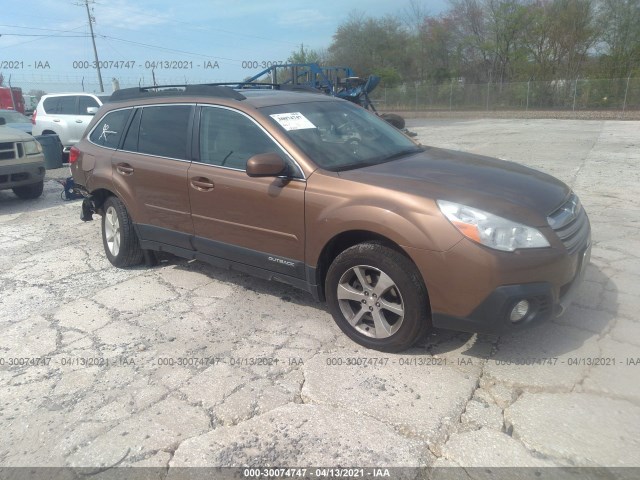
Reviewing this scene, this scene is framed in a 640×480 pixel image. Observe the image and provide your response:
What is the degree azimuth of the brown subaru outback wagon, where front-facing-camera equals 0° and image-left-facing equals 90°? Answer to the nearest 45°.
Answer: approximately 315°

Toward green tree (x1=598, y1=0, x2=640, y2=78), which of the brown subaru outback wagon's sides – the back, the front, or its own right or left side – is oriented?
left

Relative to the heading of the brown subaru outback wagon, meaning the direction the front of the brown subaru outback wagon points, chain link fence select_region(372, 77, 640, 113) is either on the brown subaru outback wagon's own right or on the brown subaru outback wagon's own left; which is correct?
on the brown subaru outback wagon's own left

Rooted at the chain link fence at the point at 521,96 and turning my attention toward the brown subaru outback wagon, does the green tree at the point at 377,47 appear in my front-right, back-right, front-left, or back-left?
back-right

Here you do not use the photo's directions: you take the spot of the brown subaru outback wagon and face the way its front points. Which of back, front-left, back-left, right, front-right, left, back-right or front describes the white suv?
back

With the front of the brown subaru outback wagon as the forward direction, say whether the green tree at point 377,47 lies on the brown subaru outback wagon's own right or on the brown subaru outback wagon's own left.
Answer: on the brown subaru outback wagon's own left
